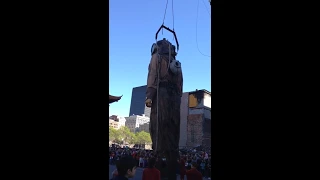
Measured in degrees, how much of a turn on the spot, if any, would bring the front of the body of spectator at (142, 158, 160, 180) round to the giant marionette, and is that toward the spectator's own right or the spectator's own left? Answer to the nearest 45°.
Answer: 0° — they already face it

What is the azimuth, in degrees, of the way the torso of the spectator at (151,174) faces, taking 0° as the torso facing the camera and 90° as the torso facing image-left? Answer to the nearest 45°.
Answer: approximately 180°

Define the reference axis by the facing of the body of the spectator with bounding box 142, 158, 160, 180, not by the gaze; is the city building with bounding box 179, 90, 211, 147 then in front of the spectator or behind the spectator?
in front
